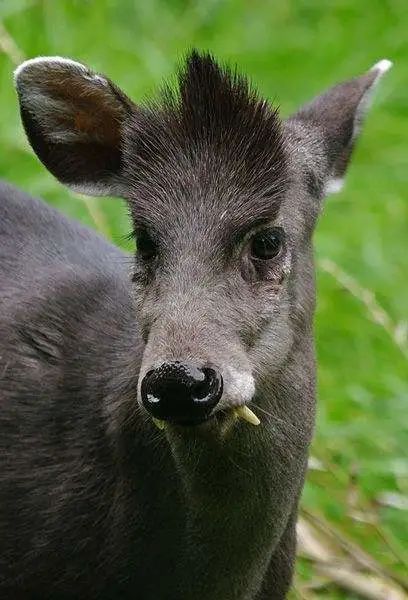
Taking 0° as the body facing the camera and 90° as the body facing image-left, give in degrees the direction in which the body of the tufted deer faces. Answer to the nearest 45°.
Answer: approximately 315°
